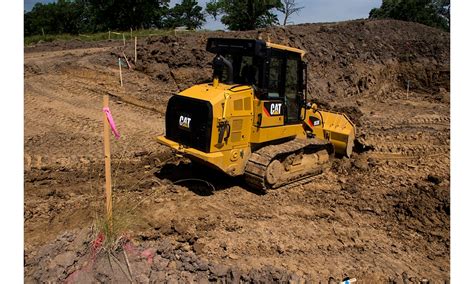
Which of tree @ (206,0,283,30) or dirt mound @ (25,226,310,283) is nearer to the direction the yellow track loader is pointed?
the tree

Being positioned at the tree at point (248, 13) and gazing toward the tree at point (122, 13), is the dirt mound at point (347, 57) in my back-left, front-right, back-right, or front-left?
back-left

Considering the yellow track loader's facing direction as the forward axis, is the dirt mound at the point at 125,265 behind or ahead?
behind

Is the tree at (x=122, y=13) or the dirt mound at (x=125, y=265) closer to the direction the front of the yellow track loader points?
the tree

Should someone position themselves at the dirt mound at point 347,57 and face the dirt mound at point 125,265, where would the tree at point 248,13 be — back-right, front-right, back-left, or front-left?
back-right

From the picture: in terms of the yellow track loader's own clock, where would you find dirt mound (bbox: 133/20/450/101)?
The dirt mound is roughly at 11 o'clock from the yellow track loader.

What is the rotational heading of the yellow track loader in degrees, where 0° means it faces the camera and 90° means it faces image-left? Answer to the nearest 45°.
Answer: approximately 225°

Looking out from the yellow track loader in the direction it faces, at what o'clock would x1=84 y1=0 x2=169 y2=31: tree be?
The tree is roughly at 10 o'clock from the yellow track loader.

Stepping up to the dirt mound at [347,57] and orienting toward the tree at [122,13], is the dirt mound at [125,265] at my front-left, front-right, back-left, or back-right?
back-left
